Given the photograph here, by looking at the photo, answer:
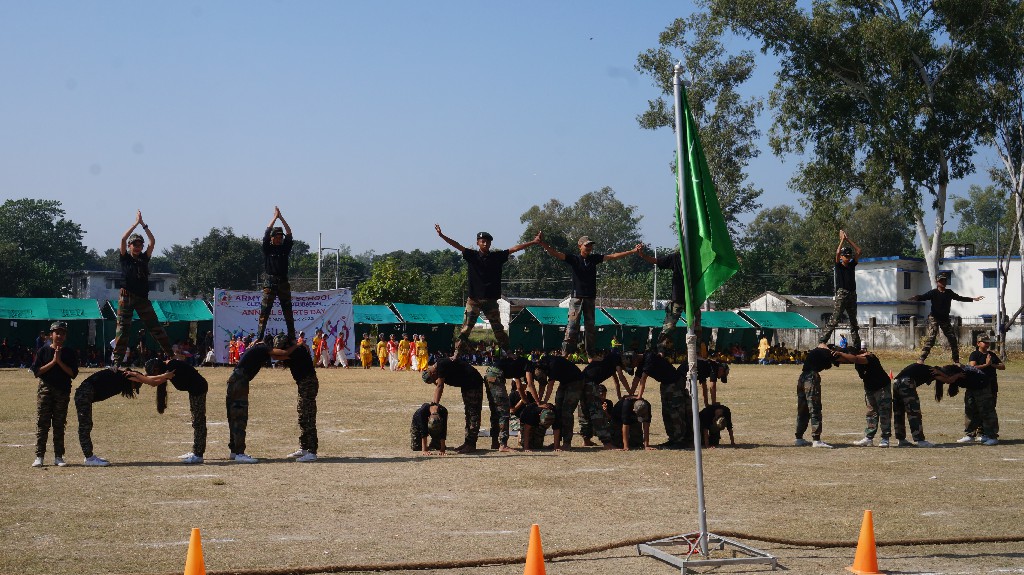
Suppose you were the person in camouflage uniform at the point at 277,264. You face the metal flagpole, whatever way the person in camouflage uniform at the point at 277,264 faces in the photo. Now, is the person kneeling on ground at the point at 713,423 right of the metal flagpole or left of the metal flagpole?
left

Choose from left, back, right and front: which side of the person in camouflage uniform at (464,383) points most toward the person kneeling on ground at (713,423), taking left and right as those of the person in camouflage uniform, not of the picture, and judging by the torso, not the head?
back

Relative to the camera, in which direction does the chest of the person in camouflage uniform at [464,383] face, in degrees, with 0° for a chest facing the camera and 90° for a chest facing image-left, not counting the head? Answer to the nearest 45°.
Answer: approximately 90°

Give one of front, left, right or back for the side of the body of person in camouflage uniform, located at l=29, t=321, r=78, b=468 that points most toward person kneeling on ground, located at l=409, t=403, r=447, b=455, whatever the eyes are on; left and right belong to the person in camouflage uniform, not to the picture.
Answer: left

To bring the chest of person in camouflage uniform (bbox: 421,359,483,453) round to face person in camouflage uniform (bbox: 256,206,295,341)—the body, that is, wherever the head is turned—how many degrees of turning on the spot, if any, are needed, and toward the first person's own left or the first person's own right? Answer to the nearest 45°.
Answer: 0° — they already face them

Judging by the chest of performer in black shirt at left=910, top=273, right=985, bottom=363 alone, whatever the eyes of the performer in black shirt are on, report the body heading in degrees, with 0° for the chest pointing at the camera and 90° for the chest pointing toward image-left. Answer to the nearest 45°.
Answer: approximately 0°

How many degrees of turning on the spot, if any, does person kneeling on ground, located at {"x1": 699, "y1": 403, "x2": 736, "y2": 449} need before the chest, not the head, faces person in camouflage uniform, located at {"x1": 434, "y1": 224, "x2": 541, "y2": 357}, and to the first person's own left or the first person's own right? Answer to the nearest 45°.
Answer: approximately 90° to the first person's own right

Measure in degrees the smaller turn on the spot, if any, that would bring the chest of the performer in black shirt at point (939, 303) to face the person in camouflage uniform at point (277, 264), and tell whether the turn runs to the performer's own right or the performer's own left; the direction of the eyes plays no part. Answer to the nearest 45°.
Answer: approximately 45° to the performer's own right
